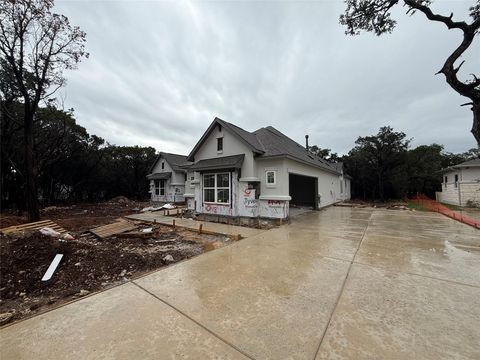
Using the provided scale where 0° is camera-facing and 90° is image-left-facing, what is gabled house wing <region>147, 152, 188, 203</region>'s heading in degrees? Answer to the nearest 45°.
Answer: approximately 45°

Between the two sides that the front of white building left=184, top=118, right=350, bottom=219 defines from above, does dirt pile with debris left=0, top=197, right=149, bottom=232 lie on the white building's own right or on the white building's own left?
on the white building's own right

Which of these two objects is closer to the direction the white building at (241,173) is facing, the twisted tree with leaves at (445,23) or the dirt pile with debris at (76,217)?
the dirt pile with debris

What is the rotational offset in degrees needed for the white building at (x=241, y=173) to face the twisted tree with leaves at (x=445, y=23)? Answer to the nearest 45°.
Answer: approximately 90° to its left

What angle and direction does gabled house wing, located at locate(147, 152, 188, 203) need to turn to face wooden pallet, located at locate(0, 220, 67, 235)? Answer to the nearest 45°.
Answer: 0° — it already faces it

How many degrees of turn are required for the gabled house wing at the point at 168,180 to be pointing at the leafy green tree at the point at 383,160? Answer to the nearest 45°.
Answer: approximately 135° to its left

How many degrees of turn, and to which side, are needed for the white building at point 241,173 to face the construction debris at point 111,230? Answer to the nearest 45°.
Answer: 0° — it already faces it

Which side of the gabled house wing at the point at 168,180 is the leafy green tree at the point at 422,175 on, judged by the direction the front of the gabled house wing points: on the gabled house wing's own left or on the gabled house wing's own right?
on the gabled house wing's own left

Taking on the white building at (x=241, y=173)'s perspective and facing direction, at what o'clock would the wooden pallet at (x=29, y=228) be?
The wooden pallet is roughly at 1 o'clock from the white building.

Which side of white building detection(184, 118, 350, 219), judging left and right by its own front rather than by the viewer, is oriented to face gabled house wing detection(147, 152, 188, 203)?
right

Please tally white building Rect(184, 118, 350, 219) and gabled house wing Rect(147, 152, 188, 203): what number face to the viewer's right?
0

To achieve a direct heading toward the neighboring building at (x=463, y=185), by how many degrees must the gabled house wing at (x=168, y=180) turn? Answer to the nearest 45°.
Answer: approximately 90° to its left

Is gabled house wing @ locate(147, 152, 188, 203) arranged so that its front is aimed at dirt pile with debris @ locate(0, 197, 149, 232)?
yes
